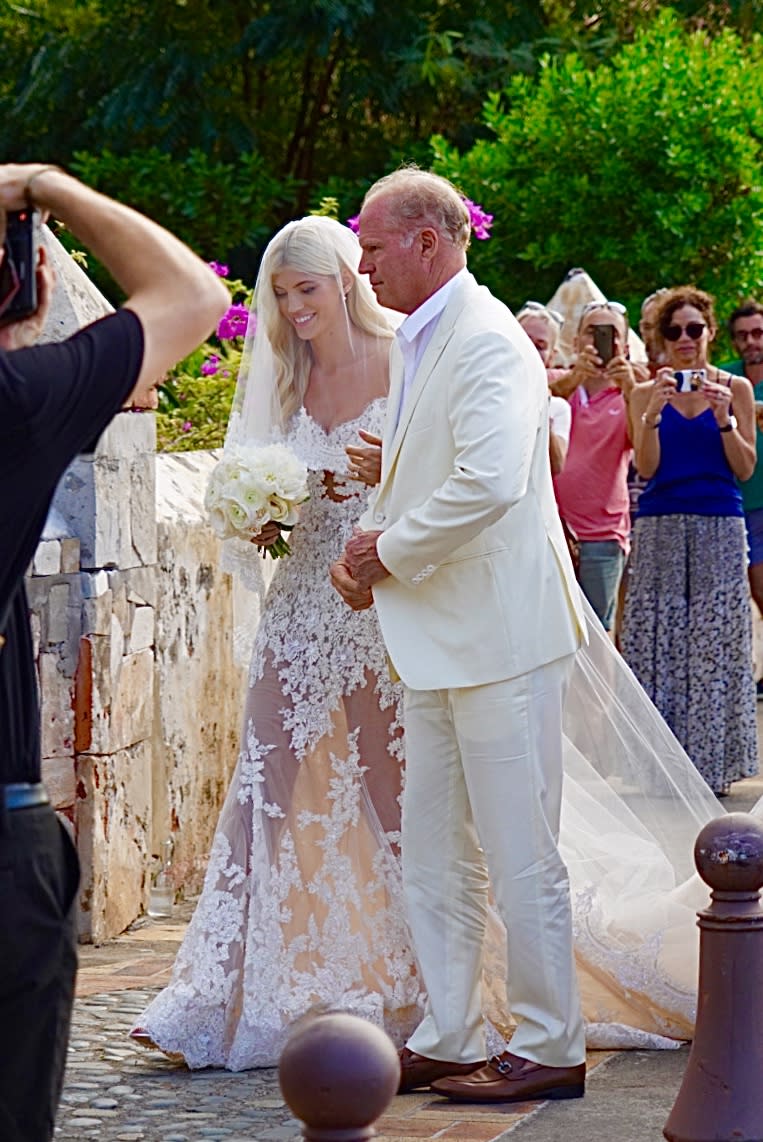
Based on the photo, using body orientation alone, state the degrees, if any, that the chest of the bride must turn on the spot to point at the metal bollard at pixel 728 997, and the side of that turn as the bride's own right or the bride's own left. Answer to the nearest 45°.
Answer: approximately 90° to the bride's own left

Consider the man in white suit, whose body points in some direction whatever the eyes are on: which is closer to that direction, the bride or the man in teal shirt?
the bride

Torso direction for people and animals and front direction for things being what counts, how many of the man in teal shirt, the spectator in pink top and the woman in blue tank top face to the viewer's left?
0

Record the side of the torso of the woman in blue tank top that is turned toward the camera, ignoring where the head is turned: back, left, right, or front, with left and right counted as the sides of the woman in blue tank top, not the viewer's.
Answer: front

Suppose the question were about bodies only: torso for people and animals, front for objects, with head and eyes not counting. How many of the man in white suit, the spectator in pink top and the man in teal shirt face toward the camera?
2

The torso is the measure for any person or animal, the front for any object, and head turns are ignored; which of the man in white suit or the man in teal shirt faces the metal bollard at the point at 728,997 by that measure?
the man in teal shirt

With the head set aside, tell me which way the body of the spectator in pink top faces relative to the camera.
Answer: toward the camera

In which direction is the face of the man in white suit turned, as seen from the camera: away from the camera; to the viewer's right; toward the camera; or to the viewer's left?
to the viewer's left

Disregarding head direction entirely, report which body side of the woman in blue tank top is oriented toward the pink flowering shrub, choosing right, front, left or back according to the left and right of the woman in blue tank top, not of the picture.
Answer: right

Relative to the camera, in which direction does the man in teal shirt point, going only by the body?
toward the camera

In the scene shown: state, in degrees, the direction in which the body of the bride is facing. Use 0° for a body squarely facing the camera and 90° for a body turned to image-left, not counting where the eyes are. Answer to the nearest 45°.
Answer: approximately 45°

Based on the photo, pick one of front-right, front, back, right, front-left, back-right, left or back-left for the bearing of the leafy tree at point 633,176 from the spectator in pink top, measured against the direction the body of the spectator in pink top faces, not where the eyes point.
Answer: back

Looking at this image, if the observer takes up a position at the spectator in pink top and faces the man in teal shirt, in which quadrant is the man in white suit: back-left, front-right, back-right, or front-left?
back-right

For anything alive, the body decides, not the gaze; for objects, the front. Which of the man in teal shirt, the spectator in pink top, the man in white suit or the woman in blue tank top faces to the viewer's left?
the man in white suit

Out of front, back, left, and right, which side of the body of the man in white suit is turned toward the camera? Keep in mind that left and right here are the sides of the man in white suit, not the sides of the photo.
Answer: left
